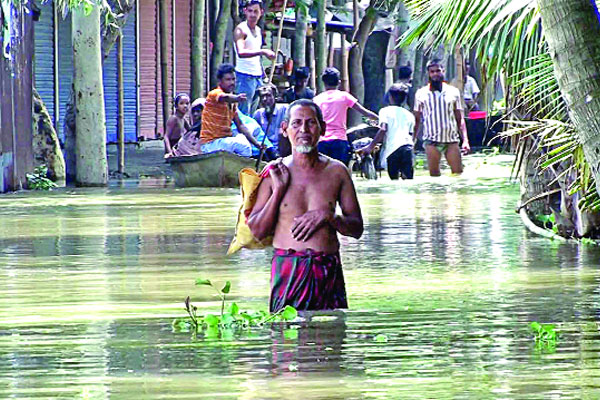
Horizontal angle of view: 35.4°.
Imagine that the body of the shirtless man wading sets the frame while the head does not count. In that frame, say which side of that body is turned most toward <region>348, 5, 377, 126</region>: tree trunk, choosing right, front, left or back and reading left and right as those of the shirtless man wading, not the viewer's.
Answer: back

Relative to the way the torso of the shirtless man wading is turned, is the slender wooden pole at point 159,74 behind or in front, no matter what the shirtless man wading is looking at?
behind

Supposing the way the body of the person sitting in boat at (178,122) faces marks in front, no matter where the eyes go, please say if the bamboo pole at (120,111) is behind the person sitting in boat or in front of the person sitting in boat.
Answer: behind

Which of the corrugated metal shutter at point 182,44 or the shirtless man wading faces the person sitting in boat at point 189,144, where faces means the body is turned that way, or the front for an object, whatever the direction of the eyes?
the corrugated metal shutter

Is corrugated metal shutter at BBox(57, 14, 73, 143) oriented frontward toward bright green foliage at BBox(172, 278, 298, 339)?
yes
